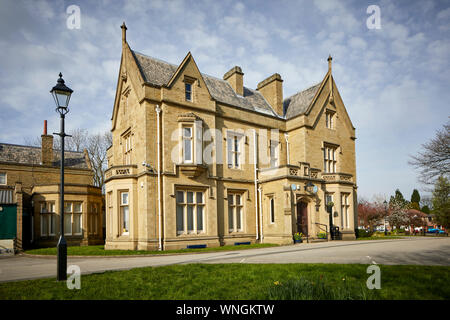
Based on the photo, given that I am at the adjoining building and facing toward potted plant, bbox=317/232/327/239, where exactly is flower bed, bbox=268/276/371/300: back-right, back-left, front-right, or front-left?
front-right

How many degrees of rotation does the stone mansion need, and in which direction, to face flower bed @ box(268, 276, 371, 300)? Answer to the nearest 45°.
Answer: approximately 45° to its right

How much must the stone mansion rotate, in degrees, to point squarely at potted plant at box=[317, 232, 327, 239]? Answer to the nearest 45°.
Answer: approximately 45° to its left

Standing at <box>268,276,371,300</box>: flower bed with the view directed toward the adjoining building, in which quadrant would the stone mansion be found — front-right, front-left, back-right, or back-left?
front-right

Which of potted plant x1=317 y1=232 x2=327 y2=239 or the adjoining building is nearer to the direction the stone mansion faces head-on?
the potted plant

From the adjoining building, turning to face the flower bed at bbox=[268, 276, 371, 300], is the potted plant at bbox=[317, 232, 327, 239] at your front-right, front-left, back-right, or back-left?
front-left

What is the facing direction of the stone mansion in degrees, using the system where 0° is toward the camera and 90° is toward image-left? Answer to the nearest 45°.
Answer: approximately 315°

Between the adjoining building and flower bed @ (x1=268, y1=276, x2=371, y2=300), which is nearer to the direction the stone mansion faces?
the flower bed

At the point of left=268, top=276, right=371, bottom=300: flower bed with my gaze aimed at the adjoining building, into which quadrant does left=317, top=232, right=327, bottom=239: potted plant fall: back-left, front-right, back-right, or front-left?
front-right
